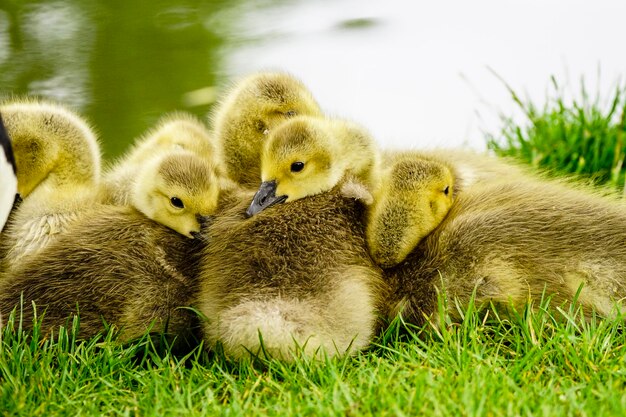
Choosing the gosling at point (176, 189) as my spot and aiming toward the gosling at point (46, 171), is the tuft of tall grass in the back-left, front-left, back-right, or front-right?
back-right

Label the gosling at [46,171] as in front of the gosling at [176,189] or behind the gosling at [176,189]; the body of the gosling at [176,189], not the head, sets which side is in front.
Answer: behind

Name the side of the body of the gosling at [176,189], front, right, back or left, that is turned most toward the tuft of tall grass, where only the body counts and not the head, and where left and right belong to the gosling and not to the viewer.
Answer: left

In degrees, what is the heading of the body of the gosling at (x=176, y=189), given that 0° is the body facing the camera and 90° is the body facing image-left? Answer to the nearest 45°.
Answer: approximately 315°

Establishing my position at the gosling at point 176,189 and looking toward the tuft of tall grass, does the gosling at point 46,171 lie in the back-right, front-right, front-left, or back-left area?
back-left
